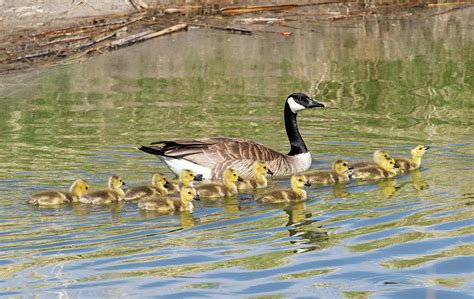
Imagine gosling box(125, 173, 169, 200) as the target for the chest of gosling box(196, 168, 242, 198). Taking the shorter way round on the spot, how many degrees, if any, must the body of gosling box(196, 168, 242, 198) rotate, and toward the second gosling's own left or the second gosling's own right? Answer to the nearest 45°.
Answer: approximately 180°

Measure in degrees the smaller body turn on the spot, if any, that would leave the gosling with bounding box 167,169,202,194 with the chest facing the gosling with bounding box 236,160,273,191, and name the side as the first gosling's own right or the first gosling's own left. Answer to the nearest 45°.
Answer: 0° — it already faces it

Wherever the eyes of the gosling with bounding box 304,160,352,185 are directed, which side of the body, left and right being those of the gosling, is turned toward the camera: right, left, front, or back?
right

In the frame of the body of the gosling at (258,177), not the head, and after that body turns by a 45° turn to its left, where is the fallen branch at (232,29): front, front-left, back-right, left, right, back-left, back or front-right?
front-left

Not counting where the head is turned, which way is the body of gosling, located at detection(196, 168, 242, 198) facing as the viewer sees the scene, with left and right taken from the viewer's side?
facing to the right of the viewer

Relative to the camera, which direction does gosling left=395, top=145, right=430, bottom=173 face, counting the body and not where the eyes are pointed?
to the viewer's right

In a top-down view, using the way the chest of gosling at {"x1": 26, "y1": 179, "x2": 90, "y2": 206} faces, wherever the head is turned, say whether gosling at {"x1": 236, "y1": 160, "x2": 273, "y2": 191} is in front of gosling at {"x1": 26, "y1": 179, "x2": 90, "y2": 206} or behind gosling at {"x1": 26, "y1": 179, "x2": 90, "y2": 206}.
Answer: in front

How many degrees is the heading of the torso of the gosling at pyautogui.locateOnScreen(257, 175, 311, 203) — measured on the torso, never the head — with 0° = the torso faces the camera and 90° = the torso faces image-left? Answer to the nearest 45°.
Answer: approximately 270°

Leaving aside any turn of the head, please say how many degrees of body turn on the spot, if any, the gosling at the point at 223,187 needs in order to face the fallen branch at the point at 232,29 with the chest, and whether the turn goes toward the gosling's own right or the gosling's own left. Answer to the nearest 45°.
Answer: approximately 90° to the gosling's own left

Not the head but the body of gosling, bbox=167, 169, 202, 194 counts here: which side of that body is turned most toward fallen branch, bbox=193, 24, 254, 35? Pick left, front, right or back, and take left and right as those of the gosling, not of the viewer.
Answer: left

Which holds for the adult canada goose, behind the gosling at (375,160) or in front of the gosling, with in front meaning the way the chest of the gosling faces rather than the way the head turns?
behind

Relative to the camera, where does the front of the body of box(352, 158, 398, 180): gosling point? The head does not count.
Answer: to the viewer's right

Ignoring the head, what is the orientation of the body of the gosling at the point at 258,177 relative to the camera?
to the viewer's right

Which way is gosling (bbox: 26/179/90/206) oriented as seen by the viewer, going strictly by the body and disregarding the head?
to the viewer's right

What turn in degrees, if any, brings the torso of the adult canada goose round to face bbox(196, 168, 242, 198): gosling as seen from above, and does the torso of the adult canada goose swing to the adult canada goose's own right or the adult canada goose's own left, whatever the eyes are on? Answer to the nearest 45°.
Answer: approximately 90° to the adult canada goose's own right

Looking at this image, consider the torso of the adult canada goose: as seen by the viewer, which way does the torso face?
to the viewer's right

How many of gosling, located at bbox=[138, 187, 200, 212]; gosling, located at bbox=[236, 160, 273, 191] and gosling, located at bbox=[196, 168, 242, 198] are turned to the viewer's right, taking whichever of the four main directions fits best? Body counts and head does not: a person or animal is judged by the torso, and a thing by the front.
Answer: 3
